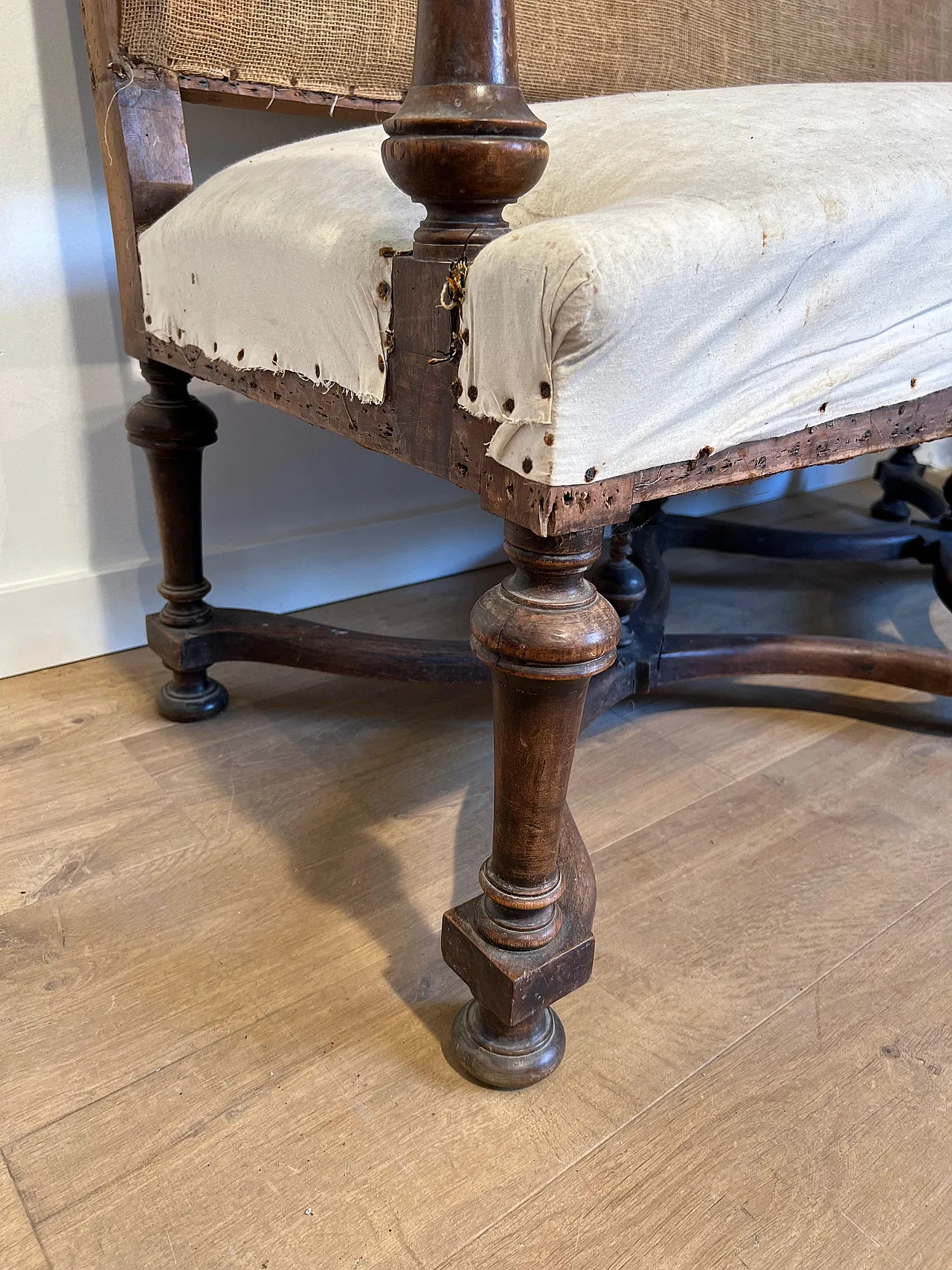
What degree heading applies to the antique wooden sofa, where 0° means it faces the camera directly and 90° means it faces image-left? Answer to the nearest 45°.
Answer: approximately 315°
